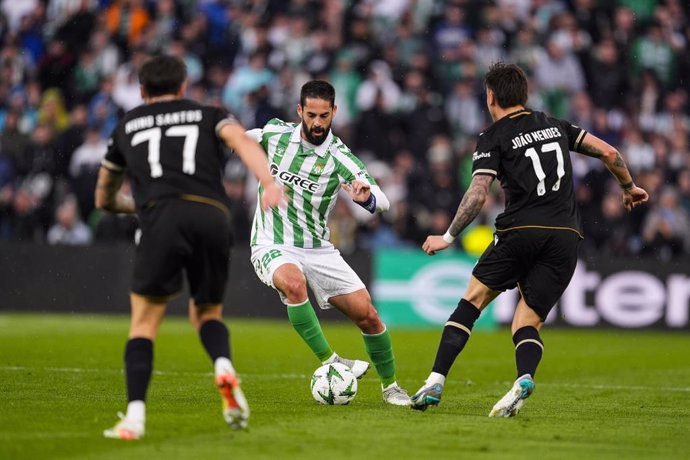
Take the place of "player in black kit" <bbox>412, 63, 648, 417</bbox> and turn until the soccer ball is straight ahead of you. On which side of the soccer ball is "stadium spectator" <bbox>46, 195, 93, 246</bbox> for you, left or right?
right

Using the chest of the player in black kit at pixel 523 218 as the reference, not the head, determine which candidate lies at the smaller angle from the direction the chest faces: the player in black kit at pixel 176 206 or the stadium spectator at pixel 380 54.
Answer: the stadium spectator

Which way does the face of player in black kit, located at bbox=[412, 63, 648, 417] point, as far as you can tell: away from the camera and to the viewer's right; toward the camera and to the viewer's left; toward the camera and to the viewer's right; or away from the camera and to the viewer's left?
away from the camera and to the viewer's left

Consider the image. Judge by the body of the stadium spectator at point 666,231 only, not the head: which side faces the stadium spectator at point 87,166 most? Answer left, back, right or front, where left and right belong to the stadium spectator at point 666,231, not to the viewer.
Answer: right

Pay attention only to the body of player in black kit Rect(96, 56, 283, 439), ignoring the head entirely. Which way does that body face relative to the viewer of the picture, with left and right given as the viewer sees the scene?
facing away from the viewer

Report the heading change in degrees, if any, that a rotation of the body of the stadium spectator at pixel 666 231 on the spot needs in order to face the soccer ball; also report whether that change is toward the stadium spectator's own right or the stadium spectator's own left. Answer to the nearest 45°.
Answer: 0° — they already face it

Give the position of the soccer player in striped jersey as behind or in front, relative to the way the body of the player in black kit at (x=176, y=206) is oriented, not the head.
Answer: in front

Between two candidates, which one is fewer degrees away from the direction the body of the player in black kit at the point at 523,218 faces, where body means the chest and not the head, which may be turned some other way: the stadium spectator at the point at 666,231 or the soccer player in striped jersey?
the soccer player in striped jersey

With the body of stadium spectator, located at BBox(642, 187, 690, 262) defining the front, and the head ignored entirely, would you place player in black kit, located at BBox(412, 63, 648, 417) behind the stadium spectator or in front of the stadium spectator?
in front

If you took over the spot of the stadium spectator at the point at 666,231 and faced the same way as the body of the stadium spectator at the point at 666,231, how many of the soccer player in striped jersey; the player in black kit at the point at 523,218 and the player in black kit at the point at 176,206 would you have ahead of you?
3

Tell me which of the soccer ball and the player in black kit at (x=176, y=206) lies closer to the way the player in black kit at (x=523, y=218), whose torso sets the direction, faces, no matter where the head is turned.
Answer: the soccer ball

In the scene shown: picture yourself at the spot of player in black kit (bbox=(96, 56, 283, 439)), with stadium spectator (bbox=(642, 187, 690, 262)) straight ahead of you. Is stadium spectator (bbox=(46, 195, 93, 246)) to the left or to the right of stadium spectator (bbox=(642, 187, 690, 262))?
left

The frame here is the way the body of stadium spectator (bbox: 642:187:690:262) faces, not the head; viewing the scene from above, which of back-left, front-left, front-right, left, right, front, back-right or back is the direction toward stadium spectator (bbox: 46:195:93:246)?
right
